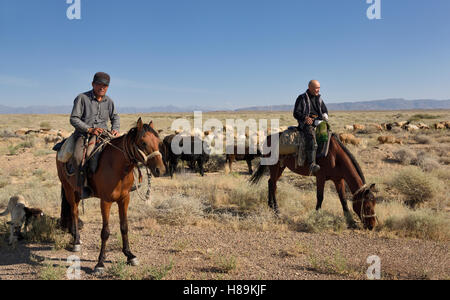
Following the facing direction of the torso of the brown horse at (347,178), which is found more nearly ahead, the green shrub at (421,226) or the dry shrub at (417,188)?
the green shrub

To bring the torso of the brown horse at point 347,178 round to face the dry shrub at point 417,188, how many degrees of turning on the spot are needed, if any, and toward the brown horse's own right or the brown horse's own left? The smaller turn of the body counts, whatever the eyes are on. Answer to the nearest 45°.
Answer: approximately 90° to the brown horse's own left

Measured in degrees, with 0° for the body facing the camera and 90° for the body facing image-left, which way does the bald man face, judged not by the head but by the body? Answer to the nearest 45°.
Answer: approximately 315°

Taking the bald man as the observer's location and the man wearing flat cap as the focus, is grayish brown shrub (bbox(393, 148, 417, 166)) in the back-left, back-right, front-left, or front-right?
back-right

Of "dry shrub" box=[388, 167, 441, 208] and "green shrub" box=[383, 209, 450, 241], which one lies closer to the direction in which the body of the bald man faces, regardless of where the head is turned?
the green shrub

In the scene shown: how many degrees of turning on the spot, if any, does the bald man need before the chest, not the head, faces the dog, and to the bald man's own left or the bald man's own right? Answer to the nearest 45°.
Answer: approximately 90° to the bald man's own right

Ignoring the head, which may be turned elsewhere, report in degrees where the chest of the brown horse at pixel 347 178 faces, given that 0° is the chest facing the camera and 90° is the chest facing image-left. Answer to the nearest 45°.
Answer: approximately 315°

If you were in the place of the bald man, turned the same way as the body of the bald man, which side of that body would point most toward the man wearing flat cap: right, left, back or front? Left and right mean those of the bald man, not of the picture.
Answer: right
